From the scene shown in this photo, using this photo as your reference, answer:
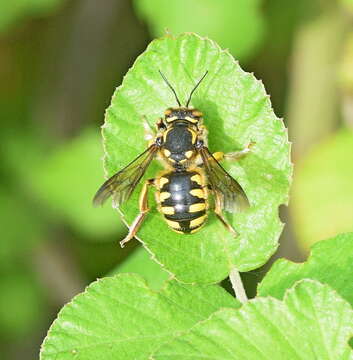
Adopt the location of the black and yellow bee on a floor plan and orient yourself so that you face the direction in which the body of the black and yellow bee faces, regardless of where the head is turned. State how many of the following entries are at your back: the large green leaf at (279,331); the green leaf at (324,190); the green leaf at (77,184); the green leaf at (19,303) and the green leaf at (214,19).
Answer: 1

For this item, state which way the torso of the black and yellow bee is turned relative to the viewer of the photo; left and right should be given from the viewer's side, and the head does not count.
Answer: facing away from the viewer

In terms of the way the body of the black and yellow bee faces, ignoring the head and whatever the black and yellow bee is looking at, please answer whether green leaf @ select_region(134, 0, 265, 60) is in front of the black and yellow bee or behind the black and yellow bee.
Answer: in front

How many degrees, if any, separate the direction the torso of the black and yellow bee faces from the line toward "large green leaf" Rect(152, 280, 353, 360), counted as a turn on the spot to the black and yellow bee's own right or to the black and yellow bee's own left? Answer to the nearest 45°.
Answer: approximately 180°

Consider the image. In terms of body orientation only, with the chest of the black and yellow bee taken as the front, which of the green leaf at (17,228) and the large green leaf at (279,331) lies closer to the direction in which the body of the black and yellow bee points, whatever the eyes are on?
the green leaf
